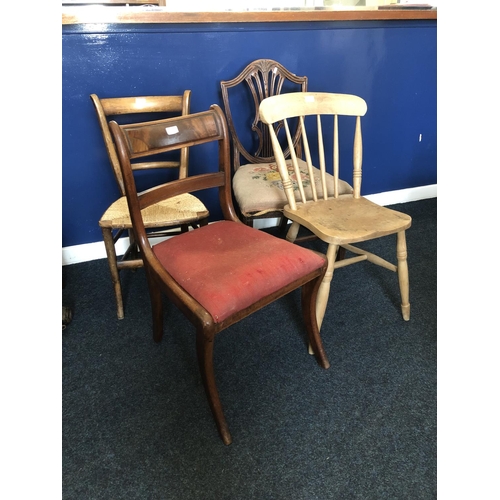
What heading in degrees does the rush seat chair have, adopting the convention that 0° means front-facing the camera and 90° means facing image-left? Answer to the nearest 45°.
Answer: approximately 0°

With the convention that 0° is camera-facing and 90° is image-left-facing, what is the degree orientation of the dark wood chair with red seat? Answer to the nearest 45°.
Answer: approximately 315°

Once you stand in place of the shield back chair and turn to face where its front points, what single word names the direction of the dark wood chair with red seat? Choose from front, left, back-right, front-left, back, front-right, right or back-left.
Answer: front-right

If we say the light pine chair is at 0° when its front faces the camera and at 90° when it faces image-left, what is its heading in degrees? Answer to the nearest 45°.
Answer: approximately 315°
